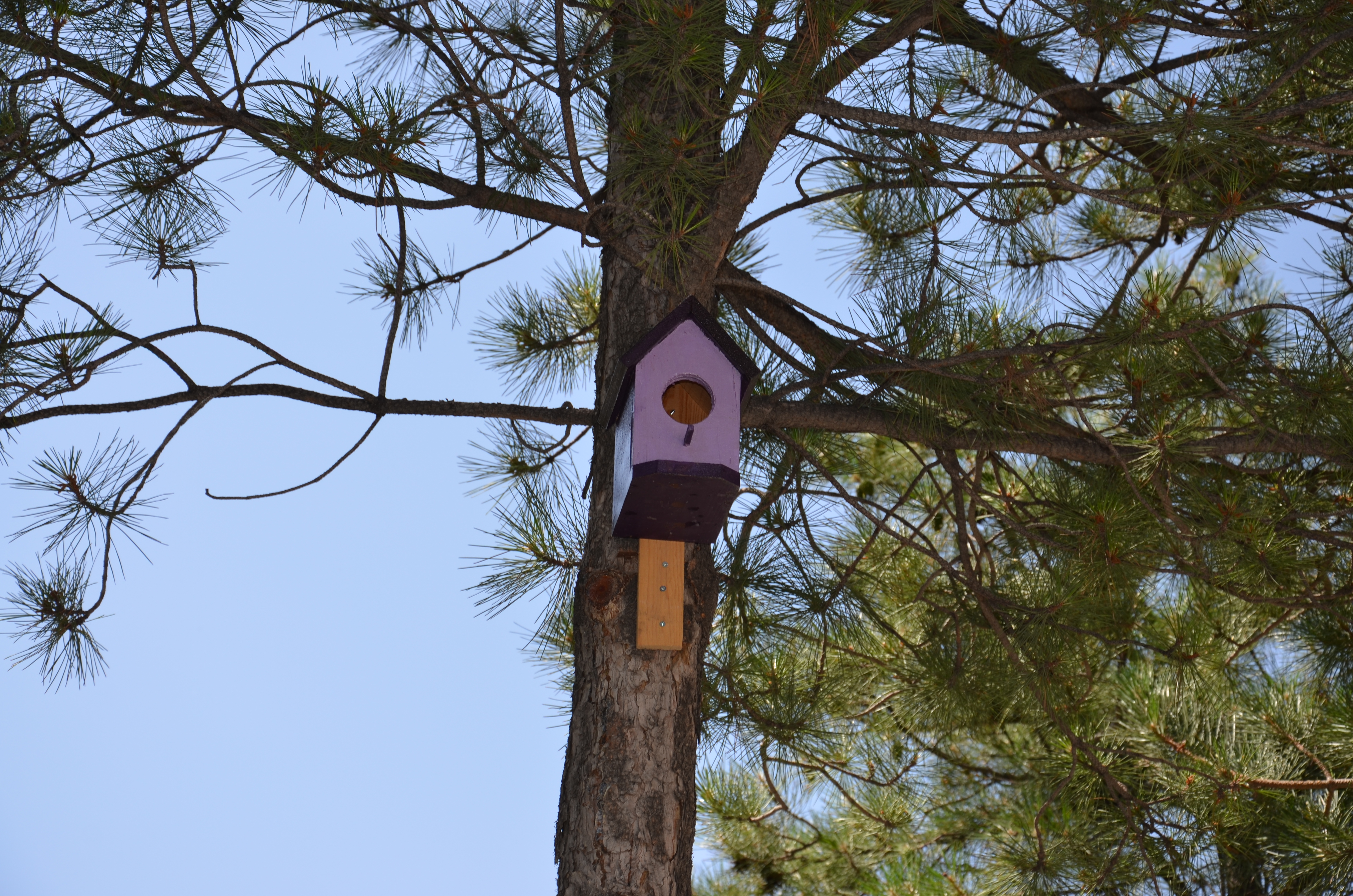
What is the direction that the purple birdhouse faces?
toward the camera
